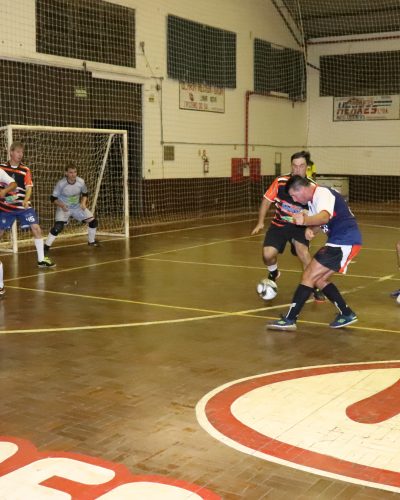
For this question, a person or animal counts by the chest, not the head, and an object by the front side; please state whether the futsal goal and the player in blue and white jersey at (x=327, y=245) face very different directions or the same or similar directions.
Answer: very different directions

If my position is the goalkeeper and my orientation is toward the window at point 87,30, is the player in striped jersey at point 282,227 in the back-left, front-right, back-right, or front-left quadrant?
back-right

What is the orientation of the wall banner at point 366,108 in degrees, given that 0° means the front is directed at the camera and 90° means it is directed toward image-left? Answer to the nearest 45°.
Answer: approximately 0°

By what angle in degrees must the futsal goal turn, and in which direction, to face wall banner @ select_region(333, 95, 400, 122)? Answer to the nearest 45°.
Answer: approximately 90° to its left

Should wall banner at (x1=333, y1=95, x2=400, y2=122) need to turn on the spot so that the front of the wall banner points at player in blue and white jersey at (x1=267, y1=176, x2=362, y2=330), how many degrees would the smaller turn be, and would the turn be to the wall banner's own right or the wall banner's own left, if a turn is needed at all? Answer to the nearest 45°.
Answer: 0° — it already faces them

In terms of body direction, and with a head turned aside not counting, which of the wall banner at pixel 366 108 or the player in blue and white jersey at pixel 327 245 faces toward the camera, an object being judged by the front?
the wall banner

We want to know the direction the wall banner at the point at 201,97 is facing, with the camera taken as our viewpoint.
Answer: facing the viewer and to the right of the viewer

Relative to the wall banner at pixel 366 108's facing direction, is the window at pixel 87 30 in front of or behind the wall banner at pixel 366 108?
in front

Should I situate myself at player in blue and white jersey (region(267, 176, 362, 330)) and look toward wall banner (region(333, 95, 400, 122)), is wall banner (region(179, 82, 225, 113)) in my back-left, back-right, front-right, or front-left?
front-left

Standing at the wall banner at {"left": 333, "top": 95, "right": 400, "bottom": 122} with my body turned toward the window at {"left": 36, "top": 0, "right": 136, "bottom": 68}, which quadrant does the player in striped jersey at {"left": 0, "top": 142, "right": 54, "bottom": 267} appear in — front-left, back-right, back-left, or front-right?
front-left

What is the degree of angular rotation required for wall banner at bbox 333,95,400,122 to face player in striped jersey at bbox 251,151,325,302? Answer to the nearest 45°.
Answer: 0° — it already faces them

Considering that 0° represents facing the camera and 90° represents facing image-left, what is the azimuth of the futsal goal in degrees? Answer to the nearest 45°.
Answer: approximately 315°

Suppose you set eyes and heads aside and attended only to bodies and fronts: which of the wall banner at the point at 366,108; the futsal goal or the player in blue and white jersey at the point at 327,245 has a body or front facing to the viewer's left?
the player in blue and white jersey

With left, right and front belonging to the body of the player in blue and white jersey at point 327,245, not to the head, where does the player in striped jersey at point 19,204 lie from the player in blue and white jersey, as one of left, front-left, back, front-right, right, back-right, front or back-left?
front-right

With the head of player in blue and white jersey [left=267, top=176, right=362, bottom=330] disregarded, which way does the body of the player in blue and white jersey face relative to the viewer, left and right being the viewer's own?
facing to the left of the viewer

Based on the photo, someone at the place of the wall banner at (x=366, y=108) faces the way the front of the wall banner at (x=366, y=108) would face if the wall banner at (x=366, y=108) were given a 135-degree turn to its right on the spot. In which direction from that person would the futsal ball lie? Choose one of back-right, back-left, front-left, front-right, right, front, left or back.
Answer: back-left
